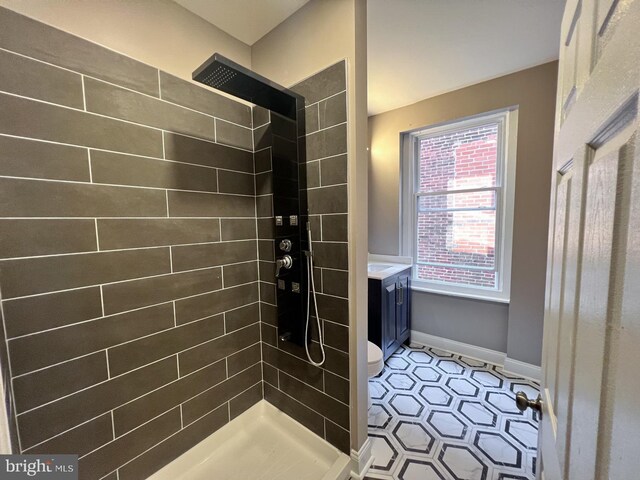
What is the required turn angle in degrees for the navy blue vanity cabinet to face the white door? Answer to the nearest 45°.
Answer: approximately 45° to its right

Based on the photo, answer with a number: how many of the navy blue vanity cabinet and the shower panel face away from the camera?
0

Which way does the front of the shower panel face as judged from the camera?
facing the viewer and to the left of the viewer

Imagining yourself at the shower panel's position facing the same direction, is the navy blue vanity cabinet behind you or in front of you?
behind

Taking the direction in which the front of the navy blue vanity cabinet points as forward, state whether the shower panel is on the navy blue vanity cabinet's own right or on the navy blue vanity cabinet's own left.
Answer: on the navy blue vanity cabinet's own right

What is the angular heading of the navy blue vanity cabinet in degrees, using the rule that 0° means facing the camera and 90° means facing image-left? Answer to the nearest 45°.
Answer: approximately 315°
